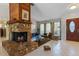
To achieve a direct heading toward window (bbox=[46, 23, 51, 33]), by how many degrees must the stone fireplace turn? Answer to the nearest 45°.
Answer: approximately 90° to its left

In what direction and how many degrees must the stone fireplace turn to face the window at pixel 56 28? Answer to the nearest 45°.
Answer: approximately 90° to its left
